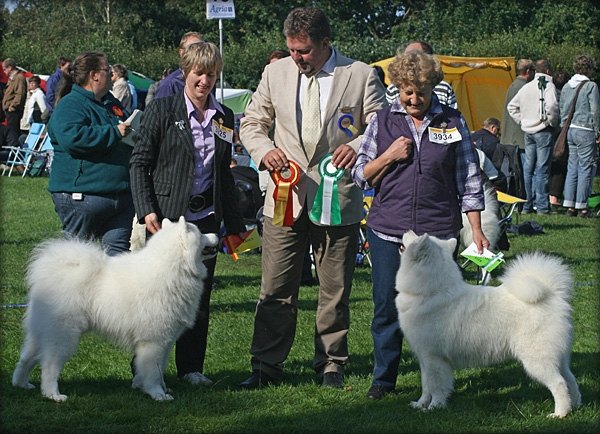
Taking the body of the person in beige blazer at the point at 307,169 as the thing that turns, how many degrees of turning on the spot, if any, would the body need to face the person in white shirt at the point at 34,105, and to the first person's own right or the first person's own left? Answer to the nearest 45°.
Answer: approximately 135° to the first person's own right

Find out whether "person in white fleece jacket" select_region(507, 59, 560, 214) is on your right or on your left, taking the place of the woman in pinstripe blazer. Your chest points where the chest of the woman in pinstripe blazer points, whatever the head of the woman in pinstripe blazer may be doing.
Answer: on your left

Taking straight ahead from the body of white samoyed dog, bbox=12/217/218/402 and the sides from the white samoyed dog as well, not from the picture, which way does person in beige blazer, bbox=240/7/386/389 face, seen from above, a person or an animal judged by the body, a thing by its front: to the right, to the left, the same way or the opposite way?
to the right

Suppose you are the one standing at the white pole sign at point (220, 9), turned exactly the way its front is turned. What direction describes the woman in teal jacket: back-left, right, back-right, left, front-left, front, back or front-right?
front

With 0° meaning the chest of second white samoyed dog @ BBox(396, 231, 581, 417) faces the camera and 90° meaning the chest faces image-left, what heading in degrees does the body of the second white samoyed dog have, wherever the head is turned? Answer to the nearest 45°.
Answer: approximately 90°

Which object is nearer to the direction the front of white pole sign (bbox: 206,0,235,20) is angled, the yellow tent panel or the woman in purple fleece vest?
the woman in purple fleece vest

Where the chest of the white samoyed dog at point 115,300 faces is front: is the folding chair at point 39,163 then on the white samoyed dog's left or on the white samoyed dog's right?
on the white samoyed dog's left

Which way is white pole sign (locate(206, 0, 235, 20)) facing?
toward the camera

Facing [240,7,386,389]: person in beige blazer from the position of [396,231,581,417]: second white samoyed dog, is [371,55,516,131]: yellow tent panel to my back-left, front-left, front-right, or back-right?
front-right

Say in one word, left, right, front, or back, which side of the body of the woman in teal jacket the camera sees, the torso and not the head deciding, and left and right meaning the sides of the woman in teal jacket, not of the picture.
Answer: right

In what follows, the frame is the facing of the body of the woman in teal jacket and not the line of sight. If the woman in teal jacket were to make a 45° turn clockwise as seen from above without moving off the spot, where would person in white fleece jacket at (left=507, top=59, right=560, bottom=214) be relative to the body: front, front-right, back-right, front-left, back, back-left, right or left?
left

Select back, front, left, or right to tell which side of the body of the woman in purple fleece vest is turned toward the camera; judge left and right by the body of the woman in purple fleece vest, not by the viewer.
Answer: front

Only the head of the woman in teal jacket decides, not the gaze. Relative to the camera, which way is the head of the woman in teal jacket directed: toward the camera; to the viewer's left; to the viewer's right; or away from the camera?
to the viewer's right

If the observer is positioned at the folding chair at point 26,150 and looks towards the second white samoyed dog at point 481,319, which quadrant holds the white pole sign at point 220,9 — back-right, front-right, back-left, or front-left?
front-left
